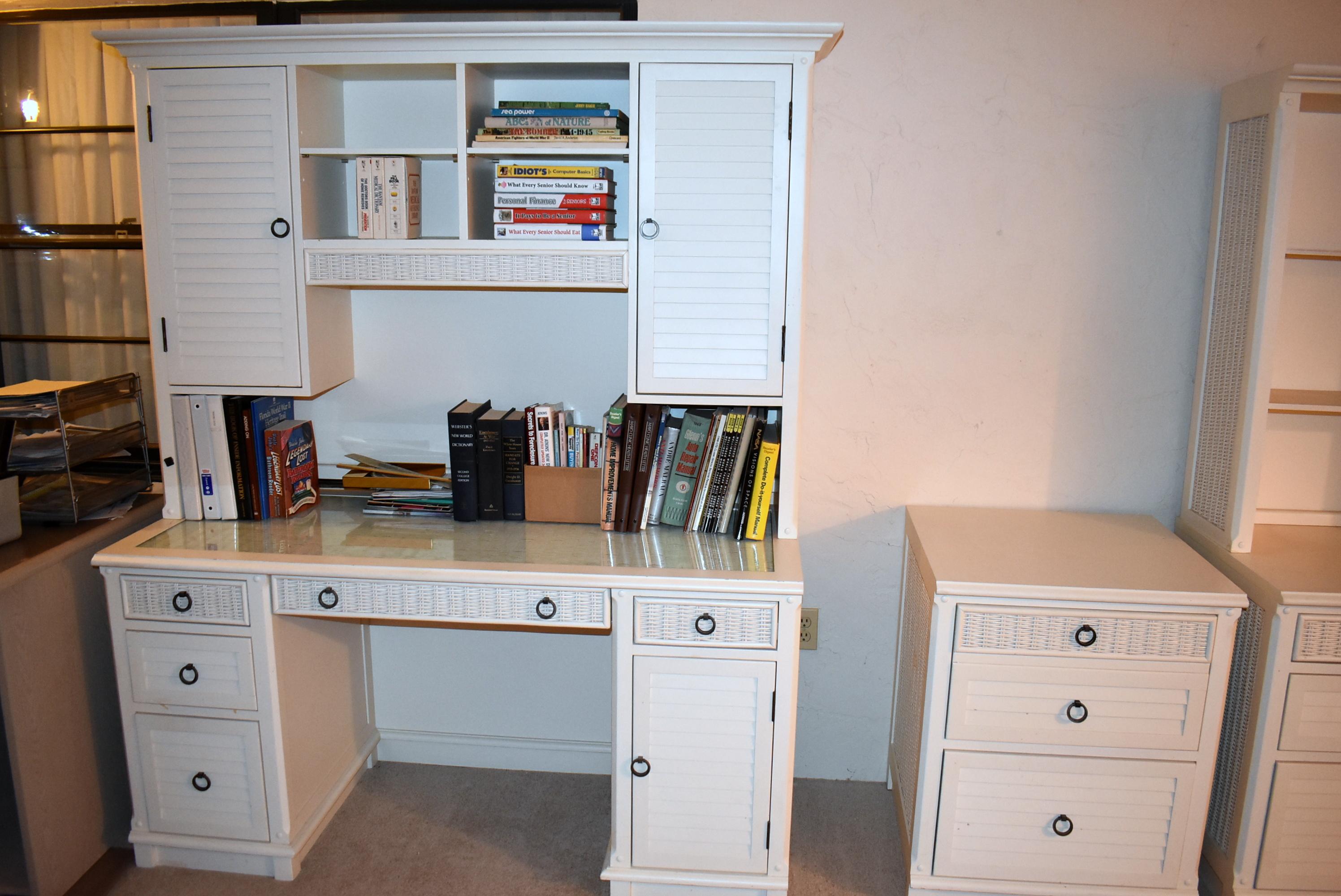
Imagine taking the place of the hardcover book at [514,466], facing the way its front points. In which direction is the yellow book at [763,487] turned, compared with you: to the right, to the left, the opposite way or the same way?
the same way

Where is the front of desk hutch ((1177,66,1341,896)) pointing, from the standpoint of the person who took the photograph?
facing the viewer

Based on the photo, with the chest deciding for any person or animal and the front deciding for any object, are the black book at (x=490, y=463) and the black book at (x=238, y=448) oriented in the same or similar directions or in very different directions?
same or similar directions

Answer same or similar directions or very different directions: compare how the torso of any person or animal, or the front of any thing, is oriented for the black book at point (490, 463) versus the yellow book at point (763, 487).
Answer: same or similar directions

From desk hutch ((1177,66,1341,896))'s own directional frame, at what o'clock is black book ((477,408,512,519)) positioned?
The black book is roughly at 2 o'clock from the desk hutch.

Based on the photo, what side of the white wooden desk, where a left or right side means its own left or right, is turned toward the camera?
front

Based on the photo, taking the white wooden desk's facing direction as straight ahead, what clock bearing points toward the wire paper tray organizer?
The wire paper tray organizer is roughly at 4 o'clock from the white wooden desk.

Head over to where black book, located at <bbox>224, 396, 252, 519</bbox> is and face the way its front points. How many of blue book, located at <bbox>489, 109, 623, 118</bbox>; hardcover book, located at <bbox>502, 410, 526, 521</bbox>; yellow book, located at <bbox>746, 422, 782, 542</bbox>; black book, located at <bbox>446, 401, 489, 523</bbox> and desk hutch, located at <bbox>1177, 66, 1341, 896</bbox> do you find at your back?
0

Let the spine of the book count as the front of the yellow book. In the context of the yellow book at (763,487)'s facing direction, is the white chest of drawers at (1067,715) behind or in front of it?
in front
